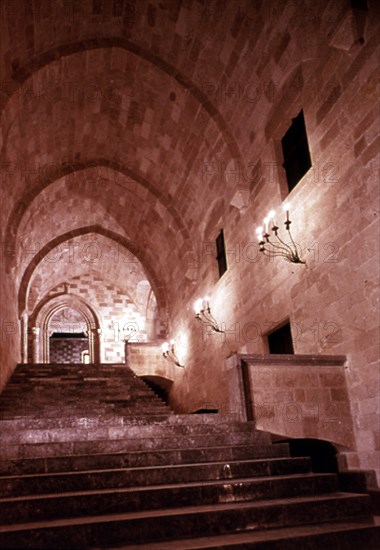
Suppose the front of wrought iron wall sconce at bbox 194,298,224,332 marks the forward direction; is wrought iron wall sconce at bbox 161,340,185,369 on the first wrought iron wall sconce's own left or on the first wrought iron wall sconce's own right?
on the first wrought iron wall sconce's own right

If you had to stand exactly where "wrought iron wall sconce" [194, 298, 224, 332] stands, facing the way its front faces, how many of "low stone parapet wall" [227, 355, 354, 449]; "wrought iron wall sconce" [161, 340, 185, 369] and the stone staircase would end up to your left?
2

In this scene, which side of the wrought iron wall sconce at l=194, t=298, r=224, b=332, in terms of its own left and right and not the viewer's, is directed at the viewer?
left

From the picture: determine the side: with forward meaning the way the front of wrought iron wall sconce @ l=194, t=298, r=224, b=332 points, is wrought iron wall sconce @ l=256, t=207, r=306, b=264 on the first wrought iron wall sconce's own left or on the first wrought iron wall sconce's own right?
on the first wrought iron wall sconce's own left

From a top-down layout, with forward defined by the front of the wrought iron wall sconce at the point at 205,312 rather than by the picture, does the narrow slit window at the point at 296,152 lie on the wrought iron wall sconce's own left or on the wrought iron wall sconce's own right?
on the wrought iron wall sconce's own left

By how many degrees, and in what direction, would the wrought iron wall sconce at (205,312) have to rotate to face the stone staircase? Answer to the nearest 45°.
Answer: approximately 90° to its left

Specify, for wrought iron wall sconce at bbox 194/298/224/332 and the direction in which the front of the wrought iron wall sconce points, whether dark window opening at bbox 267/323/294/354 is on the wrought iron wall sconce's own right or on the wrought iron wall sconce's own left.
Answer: on the wrought iron wall sconce's own left

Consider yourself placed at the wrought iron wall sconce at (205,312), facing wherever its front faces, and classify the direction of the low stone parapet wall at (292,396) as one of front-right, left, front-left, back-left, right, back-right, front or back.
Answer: left
